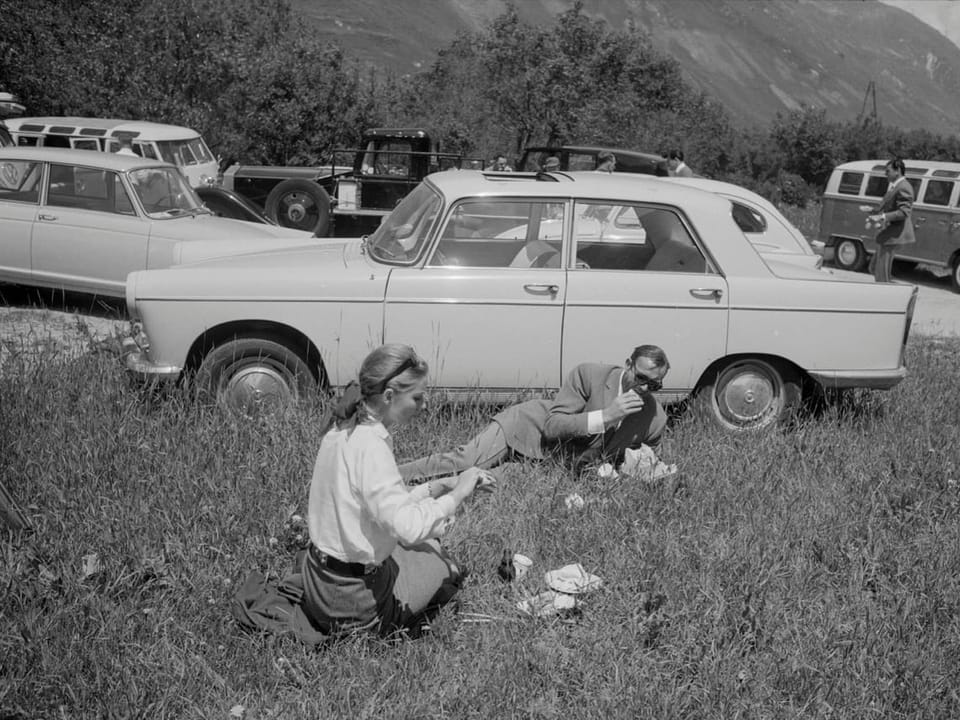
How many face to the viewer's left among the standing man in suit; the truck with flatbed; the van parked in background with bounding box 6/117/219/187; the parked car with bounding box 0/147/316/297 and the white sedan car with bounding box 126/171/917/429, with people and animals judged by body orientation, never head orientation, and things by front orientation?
3

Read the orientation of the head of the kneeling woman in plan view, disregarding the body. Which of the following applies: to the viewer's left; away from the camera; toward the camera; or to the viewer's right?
to the viewer's right

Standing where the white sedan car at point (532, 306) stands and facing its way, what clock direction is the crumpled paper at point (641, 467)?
The crumpled paper is roughly at 8 o'clock from the white sedan car.

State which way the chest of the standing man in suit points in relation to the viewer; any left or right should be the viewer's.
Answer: facing to the left of the viewer

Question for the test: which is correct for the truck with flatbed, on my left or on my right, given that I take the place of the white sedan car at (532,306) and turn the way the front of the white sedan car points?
on my right

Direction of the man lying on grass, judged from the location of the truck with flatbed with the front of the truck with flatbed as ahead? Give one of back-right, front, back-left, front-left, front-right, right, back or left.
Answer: left

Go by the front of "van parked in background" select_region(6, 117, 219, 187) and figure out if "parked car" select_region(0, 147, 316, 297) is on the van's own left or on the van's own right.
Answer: on the van's own right

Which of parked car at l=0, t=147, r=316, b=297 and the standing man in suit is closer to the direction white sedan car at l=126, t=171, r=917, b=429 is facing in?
the parked car

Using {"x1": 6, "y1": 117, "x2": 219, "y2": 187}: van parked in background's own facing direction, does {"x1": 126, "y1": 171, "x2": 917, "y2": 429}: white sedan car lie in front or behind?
in front

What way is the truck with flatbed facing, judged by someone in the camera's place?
facing to the left of the viewer

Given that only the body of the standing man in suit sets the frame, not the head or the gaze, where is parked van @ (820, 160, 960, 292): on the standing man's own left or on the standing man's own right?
on the standing man's own right

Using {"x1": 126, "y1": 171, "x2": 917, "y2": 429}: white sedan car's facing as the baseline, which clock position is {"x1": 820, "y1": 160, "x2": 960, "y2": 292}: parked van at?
The parked van is roughly at 4 o'clock from the white sedan car.

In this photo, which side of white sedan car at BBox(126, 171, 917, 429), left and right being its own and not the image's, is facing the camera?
left

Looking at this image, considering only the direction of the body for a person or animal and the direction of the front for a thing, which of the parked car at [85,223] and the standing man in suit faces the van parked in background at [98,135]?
the standing man in suit
